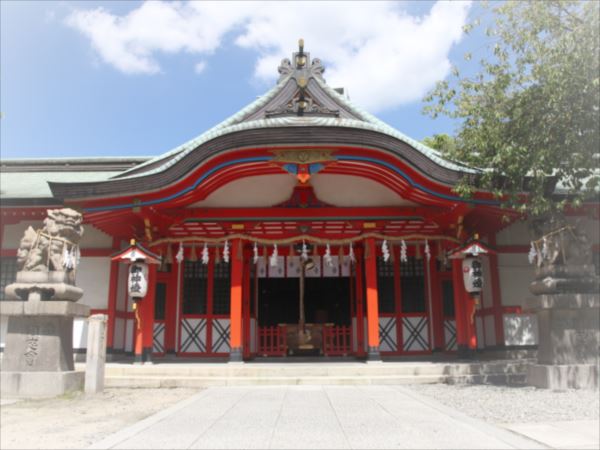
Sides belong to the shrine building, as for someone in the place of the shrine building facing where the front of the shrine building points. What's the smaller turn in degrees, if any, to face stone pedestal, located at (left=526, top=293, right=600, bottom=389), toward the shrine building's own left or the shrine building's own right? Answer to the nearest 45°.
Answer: approximately 45° to the shrine building's own left

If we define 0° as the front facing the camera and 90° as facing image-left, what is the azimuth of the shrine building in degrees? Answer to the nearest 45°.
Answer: approximately 0°

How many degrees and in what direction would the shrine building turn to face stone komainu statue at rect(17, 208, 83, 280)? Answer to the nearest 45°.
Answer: approximately 45° to its right

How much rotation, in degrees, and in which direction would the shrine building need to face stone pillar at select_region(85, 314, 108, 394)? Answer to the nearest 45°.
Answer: approximately 45° to its right
